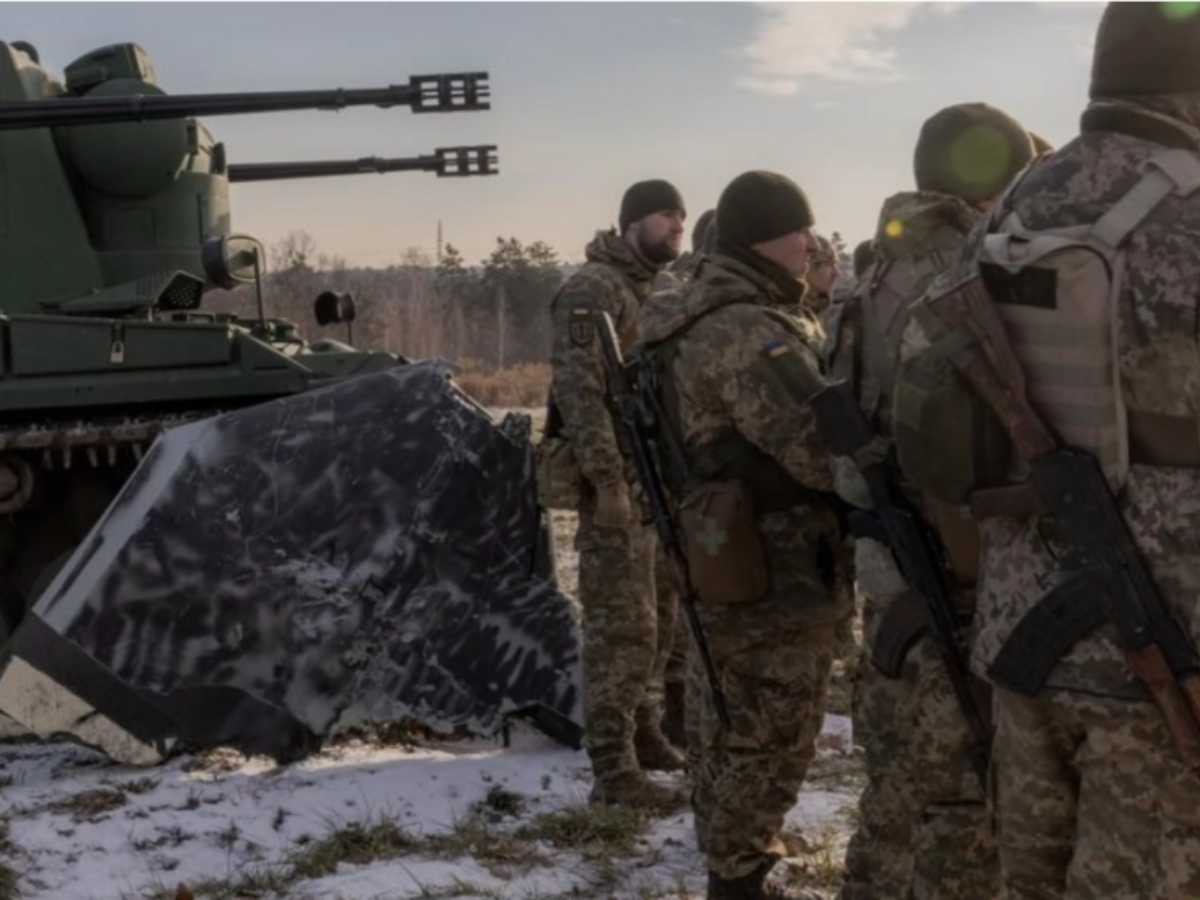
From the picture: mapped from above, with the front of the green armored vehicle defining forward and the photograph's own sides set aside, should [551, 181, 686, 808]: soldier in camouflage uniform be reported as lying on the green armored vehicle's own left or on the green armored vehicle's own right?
on the green armored vehicle's own right

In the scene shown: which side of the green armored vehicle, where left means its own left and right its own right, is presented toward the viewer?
right

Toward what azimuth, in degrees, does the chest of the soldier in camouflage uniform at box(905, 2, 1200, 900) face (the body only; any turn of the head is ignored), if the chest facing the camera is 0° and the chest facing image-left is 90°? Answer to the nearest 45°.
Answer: approximately 180°

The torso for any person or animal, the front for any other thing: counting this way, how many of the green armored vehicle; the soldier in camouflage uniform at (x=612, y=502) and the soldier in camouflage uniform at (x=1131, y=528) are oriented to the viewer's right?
2

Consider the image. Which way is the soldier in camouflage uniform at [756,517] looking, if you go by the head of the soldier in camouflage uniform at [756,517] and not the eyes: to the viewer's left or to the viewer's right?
to the viewer's right

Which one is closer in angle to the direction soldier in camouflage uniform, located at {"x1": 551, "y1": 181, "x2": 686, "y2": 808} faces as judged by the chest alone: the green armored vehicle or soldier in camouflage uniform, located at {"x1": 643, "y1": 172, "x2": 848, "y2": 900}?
the soldier in camouflage uniform

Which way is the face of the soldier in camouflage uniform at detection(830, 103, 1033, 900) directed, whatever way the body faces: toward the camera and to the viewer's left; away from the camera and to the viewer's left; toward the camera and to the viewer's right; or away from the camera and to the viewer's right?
away from the camera and to the viewer's right

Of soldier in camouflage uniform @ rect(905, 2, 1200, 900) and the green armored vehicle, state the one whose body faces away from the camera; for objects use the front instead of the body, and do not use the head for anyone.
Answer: the soldier in camouflage uniform

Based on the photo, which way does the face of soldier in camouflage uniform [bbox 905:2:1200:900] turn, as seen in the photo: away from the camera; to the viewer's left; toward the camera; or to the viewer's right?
away from the camera

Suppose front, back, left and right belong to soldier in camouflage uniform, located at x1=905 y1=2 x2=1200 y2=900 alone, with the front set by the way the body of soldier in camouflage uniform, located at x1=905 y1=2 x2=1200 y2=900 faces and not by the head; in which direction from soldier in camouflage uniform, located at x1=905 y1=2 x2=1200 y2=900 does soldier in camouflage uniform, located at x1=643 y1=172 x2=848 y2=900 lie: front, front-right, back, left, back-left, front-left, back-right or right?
front-left

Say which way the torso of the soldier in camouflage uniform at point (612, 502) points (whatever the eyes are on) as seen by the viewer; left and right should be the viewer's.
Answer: facing to the right of the viewer

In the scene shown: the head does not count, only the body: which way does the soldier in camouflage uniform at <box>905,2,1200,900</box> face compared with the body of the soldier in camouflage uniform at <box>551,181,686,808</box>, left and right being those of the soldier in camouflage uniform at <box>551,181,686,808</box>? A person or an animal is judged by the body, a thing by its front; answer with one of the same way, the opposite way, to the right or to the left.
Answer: to the left

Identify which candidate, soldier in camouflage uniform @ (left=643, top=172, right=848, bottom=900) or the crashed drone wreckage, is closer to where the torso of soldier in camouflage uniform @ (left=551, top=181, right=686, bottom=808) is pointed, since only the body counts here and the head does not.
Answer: the soldier in camouflage uniform
